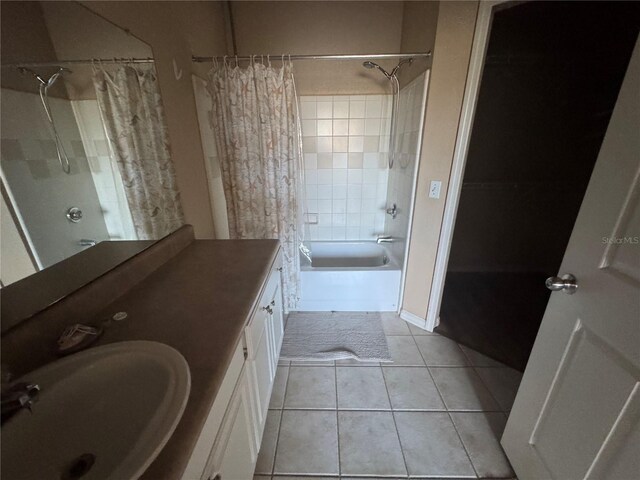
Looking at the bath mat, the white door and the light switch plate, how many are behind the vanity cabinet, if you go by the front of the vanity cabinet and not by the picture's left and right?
0

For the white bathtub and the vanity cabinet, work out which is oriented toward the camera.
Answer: the white bathtub

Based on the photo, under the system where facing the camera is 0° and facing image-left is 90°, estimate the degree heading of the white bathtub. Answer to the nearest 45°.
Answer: approximately 0°

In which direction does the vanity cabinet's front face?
to the viewer's right

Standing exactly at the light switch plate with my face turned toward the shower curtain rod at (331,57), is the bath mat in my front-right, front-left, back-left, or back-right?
front-left

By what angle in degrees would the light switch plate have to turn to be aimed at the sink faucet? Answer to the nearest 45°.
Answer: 0° — it already faces it

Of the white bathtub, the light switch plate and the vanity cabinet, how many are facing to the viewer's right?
1

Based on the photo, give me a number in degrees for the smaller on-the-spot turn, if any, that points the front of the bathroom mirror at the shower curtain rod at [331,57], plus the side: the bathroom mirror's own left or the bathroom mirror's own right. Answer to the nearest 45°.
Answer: approximately 45° to the bathroom mirror's own left

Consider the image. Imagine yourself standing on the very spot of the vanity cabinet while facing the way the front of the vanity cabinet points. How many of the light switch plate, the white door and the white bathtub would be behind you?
0

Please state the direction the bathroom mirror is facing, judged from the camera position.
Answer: facing the viewer and to the right of the viewer
